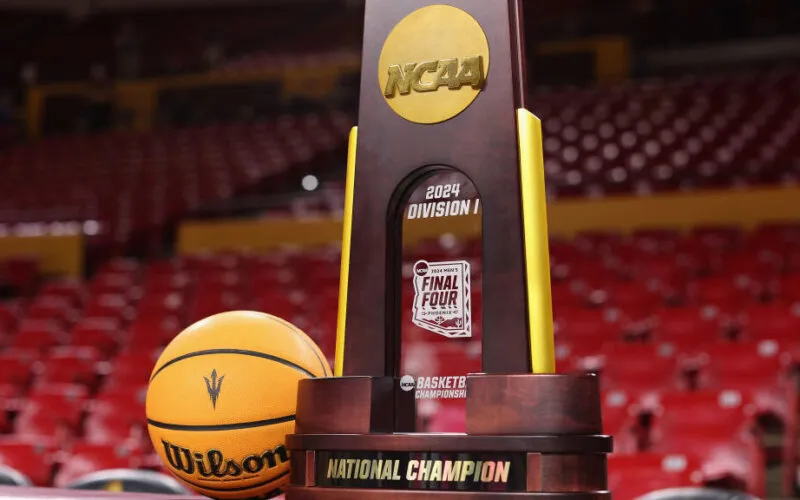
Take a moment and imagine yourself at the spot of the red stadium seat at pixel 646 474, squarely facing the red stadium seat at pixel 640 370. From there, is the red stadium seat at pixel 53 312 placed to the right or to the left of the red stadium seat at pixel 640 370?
left

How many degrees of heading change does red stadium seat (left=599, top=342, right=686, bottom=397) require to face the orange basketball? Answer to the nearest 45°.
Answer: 0° — it already faces it

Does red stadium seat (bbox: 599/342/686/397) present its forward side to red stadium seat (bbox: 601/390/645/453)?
yes

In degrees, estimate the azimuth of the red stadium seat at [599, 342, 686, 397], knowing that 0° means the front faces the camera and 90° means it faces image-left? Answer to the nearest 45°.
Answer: approximately 0°

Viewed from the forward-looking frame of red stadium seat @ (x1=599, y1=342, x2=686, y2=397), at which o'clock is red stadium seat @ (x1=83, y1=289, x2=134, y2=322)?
red stadium seat @ (x1=83, y1=289, x2=134, y2=322) is roughly at 4 o'clock from red stadium seat @ (x1=599, y1=342, x2=686, y2=397).

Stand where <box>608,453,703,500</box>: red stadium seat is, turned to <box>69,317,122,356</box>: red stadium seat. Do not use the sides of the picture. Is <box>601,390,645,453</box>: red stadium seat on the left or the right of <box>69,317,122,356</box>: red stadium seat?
right

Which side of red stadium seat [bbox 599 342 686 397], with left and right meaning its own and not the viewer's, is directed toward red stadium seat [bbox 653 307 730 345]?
back

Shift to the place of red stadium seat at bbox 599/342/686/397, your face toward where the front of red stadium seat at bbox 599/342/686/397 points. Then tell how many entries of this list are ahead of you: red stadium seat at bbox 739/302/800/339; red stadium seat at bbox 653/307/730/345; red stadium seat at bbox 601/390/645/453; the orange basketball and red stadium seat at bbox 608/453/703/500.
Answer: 3

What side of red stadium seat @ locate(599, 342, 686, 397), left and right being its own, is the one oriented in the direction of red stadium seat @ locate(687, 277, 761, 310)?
back

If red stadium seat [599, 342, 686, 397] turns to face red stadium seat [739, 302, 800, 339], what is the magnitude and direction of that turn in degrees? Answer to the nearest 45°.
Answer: approximately 135° to its left
